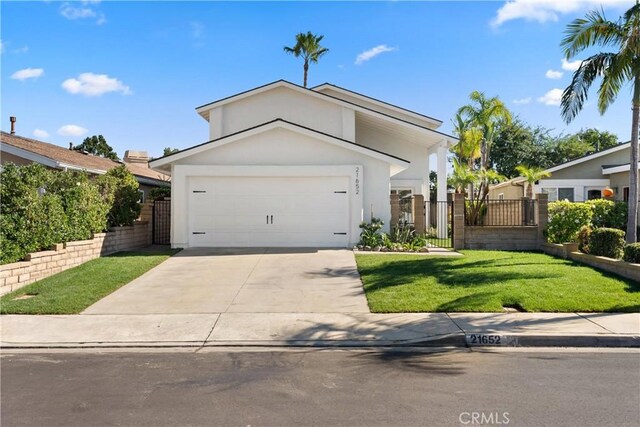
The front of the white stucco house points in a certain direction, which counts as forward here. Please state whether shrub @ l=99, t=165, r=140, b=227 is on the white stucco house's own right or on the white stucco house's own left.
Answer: on the white stucco house's own right

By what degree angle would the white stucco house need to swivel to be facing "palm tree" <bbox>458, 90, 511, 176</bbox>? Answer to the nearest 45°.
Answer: approximately 135° to its left

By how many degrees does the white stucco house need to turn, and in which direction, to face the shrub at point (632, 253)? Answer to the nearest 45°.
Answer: approximately 45° to its left

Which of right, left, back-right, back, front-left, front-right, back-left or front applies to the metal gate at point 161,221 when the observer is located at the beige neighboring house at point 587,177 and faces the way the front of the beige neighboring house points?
front-right

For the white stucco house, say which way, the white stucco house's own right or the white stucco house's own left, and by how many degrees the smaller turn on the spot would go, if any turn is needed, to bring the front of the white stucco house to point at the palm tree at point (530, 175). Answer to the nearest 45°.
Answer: approximately 135° to the white stucco house's own left

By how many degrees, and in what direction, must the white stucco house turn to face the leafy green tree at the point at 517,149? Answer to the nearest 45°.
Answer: approximately 135° to its left

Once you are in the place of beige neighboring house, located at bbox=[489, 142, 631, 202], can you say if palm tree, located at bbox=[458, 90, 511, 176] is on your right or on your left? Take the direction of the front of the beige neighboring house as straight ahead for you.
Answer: on your right

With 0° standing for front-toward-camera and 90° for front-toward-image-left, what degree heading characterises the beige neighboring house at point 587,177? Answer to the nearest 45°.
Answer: approximately 0°

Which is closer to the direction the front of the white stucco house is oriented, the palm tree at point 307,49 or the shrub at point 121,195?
the shrub

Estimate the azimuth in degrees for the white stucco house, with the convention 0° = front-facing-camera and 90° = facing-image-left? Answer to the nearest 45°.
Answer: approximately 0°

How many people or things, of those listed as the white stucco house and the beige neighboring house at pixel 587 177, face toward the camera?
2

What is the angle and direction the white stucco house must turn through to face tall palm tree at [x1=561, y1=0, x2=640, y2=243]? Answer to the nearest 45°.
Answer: approximately 45° to its left

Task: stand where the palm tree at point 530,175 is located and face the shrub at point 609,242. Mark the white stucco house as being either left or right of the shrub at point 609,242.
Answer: right
